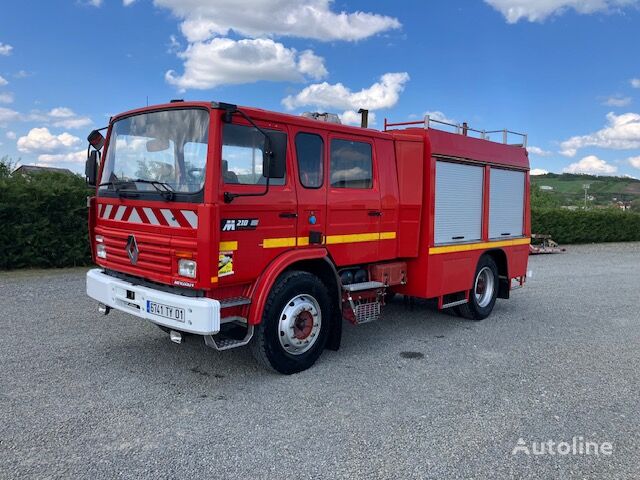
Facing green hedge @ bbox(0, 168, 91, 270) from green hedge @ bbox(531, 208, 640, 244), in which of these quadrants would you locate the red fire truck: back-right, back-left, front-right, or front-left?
front-left

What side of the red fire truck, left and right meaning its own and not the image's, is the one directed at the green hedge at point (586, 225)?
back

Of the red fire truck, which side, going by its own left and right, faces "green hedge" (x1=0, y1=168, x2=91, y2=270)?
right

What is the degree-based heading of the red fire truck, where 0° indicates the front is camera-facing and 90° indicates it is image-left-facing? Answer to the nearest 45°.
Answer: approximately 45°
